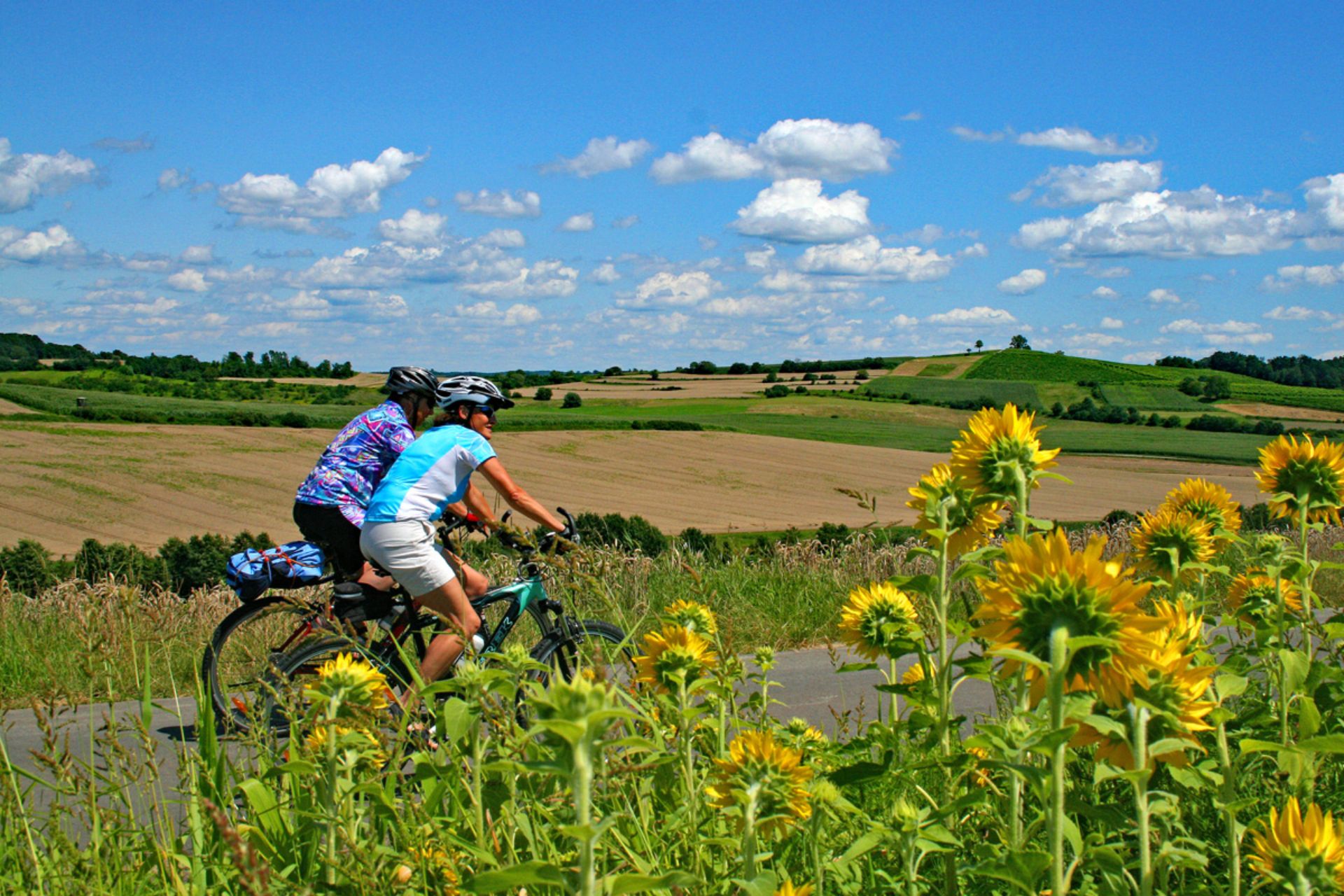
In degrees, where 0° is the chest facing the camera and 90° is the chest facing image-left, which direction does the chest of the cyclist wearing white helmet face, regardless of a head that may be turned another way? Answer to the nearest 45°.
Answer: approximately 270°

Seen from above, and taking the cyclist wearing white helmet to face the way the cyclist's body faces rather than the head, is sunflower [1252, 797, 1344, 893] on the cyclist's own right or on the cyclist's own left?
on the cyclist's own right

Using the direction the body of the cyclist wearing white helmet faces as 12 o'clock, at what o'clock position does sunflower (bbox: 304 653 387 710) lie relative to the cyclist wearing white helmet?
The sunflower is roughly at 3 o'clock from the cyclist wearing white helmet.
